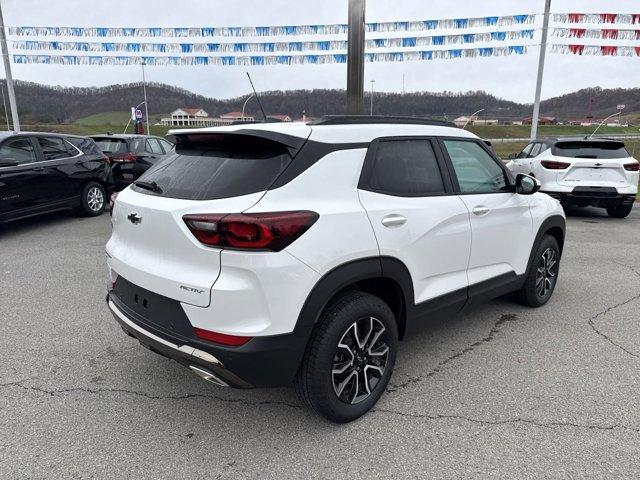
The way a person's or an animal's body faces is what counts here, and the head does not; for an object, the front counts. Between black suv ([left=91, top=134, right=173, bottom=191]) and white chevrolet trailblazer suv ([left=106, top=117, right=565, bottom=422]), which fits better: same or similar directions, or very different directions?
same or similar directions

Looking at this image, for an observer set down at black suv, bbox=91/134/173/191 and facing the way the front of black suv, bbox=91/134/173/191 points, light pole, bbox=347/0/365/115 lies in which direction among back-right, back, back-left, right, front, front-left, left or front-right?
front-right

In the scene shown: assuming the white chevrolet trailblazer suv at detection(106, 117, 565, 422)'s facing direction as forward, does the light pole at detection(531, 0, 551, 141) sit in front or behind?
in front

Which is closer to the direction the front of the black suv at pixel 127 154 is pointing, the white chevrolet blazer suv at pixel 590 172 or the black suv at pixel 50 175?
the white chevrolet blazer suv

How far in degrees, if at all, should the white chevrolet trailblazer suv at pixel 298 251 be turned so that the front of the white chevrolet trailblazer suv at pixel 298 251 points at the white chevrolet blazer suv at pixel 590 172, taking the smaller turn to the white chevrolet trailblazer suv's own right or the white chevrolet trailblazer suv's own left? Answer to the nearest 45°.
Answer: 0° — it already faces it

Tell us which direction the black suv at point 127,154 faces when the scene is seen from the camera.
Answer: facing away from the viewer and to the right of the viewer

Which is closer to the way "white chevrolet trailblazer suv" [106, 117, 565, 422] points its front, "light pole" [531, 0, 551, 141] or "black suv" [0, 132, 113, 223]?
the light pole

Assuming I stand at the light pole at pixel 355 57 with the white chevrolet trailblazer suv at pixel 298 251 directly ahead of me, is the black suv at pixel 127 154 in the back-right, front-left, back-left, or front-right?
front-right

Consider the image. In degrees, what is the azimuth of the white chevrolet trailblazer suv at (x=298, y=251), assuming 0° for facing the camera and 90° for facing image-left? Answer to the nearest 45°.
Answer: approximately 225°

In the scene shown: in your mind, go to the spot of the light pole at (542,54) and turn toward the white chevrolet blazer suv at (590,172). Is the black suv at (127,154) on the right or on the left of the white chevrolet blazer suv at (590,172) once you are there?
right

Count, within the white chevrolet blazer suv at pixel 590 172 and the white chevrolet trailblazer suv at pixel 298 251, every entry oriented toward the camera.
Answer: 0

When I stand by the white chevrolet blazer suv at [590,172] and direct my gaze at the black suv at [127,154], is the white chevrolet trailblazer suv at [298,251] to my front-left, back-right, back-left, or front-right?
front-left

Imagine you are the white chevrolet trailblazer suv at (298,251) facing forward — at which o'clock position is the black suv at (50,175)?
The black suv is roughly at 9 o'clock from the white chevrolet trailblazer suv.

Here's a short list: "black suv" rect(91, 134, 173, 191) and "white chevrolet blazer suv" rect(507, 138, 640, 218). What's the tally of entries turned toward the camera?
0

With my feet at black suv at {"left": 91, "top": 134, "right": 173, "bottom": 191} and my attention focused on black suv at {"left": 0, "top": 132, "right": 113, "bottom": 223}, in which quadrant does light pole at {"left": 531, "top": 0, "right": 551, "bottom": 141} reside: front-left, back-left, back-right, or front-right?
back-left

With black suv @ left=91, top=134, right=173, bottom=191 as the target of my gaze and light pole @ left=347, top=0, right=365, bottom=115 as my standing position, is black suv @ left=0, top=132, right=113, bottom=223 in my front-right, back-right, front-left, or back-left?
front-left

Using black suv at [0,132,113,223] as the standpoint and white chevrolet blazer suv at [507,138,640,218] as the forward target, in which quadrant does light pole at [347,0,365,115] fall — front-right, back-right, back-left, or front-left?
front-left
